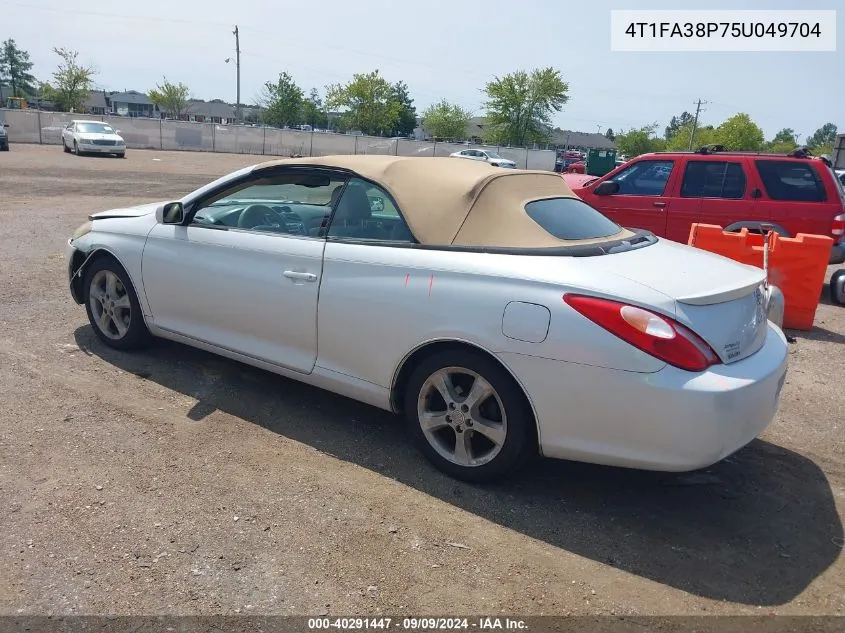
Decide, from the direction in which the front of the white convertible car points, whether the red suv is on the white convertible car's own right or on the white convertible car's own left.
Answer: on the white convertible car's own right

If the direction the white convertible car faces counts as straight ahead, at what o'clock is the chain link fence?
The chain link fence is roughly at 1 o'clock from the white convertible car.

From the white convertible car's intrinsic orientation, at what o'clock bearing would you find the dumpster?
The dumpster is roughly at 2 o'clock from the white convertible car.

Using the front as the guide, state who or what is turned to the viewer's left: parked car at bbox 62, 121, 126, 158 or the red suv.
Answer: the red suv

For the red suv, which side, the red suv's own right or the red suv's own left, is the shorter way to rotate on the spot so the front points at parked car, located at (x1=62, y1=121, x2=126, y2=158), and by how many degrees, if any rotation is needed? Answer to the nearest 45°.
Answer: approximately 45° to the red suv's own right

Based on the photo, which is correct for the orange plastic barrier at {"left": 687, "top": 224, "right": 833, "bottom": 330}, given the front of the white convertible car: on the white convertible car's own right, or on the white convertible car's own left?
on the white convertible car's own right

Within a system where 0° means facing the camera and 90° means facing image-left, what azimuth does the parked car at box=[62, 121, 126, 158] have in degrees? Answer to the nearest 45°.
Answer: approximately 315°

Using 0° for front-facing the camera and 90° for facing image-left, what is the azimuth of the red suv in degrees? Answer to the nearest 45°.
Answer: approximately 90°

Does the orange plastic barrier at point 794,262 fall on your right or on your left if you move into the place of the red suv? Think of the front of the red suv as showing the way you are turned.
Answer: on your left

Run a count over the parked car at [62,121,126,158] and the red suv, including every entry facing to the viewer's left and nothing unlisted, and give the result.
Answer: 1

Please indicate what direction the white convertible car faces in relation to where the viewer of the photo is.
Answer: facing away from the viewer and to the left of the viewer
